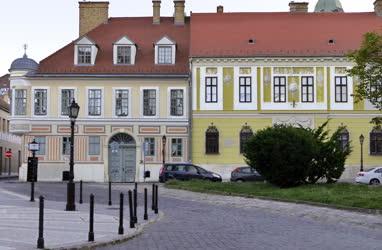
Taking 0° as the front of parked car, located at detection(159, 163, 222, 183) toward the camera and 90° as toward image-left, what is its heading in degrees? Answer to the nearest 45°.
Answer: approximately 270°

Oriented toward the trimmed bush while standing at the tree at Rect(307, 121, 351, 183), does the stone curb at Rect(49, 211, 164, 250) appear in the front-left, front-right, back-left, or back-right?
front-left

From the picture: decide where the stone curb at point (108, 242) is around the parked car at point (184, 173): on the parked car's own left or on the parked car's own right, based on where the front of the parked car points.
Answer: on the parked car's own right

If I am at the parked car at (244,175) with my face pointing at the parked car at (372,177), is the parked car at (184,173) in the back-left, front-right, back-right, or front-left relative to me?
back-right

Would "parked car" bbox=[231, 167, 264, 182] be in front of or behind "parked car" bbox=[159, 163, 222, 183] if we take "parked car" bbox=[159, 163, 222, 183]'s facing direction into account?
in front

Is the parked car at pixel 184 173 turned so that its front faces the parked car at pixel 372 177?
yes

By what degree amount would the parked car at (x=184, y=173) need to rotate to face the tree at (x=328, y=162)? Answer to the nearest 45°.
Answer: approximately 45° to its right

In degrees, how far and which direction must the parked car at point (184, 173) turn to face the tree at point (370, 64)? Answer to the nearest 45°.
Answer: approximately 45° to its right

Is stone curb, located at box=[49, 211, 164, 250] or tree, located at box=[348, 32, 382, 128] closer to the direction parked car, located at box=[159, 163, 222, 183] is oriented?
the tree

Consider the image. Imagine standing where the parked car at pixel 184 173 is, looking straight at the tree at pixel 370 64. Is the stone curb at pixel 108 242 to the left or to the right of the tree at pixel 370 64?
right

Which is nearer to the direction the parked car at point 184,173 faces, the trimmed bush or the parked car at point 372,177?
the parked car
